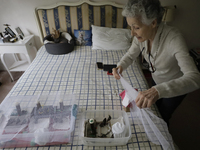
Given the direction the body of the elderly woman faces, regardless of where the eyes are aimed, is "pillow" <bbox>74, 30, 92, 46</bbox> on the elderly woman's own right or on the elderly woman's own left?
on the elderly woman's own right

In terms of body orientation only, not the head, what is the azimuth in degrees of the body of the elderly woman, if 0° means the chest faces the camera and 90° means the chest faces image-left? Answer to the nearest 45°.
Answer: approximately 45°

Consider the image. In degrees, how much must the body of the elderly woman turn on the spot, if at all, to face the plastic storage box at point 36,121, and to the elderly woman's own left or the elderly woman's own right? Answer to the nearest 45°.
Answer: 0° — they already face it

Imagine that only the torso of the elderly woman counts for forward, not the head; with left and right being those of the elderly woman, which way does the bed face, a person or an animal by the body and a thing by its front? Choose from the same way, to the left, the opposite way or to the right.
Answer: to the left

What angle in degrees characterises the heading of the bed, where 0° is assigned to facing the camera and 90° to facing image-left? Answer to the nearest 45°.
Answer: approximately 0°
